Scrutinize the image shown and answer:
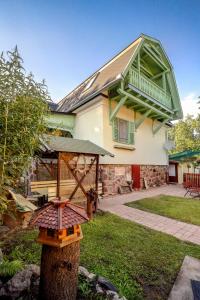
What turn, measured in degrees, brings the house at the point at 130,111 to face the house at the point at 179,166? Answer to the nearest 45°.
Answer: approximately 90° to its left

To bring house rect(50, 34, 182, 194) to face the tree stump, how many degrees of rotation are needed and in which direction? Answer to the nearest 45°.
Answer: approximately 45° to its right

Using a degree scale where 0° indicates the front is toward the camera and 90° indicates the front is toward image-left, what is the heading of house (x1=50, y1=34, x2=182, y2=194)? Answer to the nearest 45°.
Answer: approximately 315°

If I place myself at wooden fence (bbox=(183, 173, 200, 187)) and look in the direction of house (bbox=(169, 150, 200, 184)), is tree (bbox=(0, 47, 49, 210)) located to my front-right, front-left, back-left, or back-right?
back-left

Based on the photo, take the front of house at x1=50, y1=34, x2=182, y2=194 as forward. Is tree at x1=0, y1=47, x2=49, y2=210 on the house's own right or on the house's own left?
on the house's own right
